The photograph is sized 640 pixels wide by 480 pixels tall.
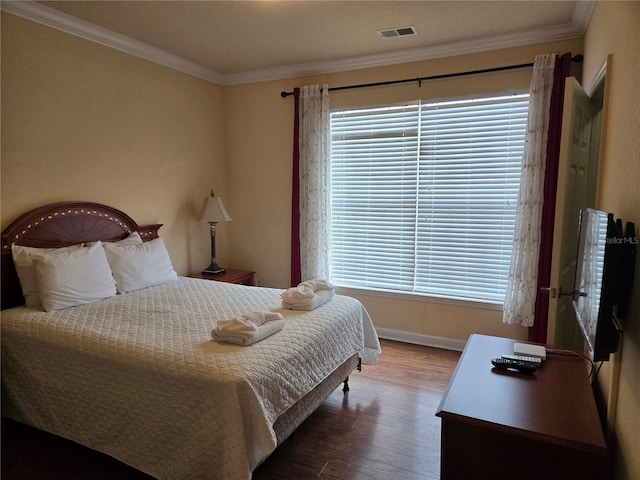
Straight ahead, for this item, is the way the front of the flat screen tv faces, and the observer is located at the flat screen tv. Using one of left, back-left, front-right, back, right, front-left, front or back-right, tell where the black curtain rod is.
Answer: front-right

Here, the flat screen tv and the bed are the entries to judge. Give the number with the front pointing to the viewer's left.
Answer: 1

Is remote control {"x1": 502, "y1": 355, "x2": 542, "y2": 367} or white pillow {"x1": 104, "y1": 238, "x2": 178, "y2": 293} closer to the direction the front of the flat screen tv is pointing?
the white pillow

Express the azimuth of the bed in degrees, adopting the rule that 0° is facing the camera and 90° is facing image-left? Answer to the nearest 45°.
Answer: approximately 315°

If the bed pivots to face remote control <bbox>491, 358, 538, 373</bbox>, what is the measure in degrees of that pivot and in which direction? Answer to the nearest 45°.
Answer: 0° — it already faces it

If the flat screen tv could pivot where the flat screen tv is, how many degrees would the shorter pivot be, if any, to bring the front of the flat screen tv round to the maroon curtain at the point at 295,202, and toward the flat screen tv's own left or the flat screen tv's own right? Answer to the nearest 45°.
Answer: approximately 45° to the flat screen tv's own right

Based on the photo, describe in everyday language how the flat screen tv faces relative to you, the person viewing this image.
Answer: facing to the left of the viewer

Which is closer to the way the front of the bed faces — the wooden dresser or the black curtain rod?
the wooden dresser

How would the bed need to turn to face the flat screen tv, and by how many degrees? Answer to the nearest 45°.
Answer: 0° — it already faces it

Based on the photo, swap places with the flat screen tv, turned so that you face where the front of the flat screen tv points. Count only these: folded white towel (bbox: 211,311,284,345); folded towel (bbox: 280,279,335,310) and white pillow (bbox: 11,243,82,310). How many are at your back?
0

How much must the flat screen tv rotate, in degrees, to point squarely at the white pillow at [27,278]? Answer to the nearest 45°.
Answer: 0° — it already faces it

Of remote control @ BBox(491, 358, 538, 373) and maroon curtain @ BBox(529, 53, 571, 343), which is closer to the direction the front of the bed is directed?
the remote control

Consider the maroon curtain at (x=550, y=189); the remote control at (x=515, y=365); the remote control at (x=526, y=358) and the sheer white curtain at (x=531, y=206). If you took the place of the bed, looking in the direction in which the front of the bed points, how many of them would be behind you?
0

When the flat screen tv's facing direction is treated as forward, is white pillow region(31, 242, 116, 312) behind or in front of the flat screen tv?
in front

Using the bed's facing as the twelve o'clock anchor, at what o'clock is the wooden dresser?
The wooden dresser is roughly at 12 o'clock from the bed.

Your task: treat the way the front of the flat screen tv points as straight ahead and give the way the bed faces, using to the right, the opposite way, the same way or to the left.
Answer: the opposite way
